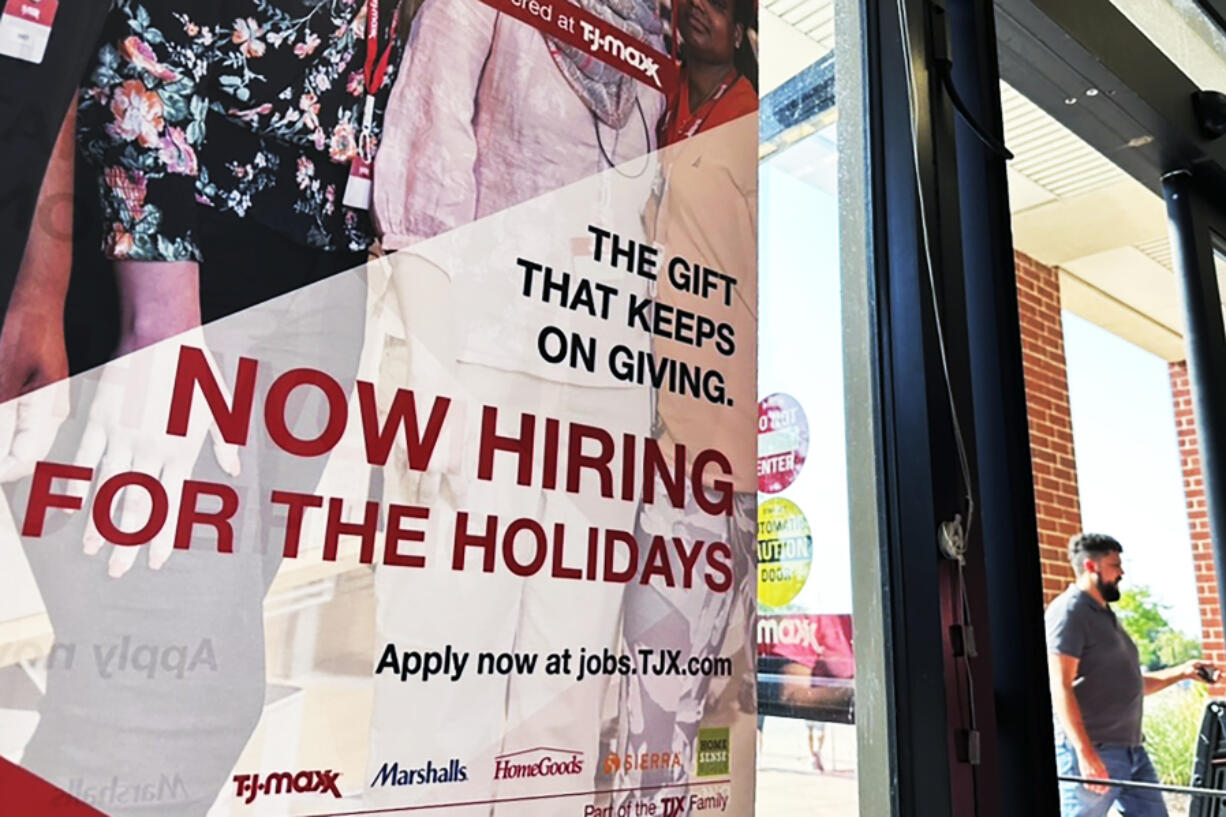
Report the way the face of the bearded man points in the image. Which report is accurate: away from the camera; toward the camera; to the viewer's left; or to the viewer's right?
to the viewer's right

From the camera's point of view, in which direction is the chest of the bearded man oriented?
to the viewer's right
